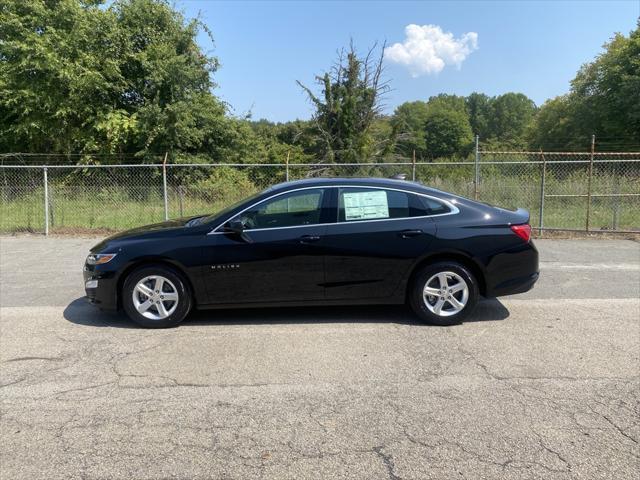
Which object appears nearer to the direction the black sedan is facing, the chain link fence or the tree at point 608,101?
the chain link fence

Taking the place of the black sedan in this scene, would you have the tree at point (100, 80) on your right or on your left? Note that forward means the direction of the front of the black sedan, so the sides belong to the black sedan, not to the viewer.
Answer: on your right

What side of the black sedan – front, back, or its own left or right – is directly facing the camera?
left

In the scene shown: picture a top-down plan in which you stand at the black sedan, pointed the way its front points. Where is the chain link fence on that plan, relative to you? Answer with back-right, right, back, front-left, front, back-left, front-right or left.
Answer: right

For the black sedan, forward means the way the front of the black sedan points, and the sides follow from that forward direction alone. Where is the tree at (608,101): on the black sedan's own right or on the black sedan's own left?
on the black sedan's own right
